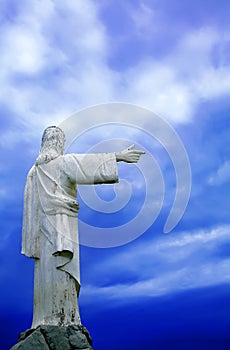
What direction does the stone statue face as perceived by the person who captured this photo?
facing away from the viewer and to the right of the viewer
